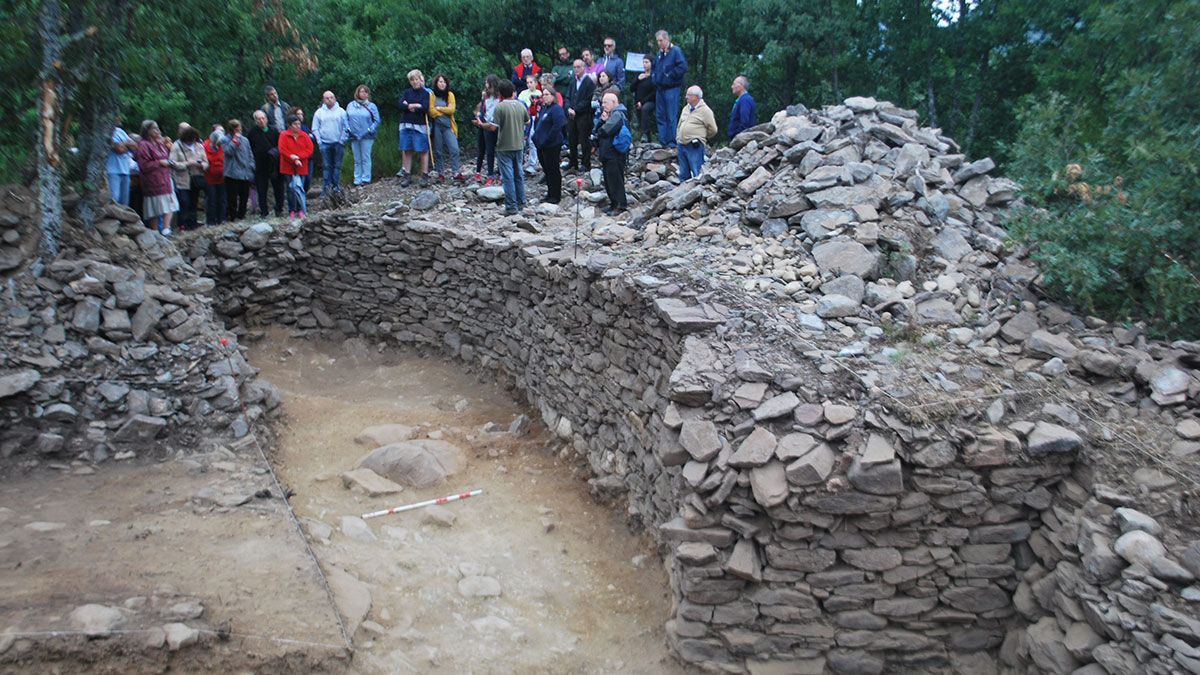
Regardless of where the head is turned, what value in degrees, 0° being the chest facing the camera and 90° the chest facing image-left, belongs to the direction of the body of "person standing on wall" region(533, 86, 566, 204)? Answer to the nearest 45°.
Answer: approximately 45°

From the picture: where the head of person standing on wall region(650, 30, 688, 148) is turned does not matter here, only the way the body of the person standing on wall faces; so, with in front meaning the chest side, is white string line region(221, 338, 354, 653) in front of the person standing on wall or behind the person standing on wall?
in front

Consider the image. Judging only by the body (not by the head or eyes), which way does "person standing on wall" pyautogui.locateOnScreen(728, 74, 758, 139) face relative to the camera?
to the viewer's left

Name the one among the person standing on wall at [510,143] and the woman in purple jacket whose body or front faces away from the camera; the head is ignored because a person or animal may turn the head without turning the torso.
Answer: the person standing on wall

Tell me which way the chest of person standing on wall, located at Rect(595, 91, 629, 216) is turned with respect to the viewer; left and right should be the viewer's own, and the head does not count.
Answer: facing to the left of the viewer

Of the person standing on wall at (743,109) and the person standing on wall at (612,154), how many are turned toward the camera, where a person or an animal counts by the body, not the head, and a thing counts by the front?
0

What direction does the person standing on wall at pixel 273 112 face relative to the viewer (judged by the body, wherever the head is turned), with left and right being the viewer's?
facing the viewer and to the right of the viewer

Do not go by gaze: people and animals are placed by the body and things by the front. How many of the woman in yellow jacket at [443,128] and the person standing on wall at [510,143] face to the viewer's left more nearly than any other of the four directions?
0

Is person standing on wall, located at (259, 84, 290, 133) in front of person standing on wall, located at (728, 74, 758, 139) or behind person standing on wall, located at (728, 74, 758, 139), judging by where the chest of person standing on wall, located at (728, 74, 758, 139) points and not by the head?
in front

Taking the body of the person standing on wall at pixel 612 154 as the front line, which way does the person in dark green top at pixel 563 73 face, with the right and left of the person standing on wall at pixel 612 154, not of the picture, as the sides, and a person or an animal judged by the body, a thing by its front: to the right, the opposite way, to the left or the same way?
to the left
